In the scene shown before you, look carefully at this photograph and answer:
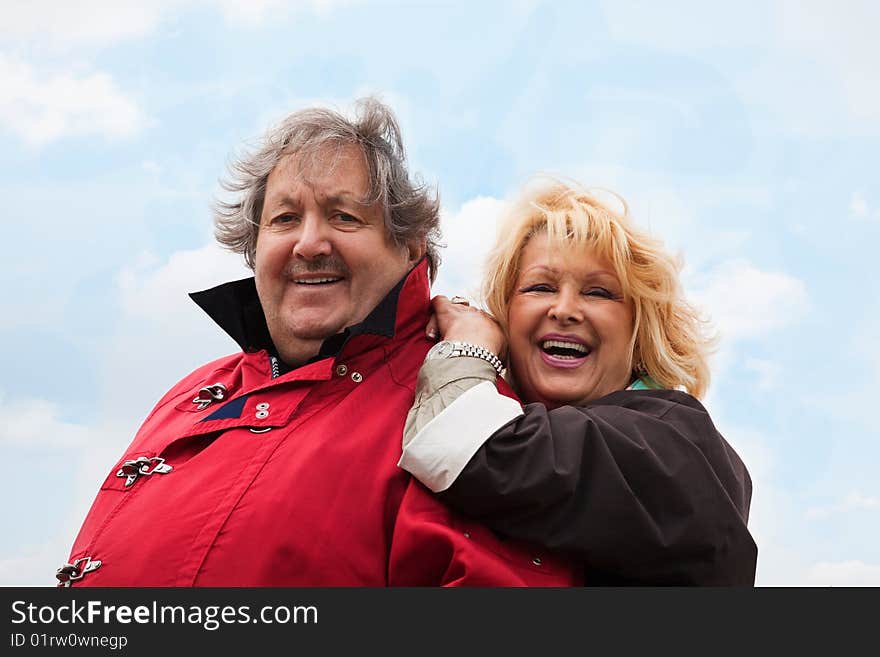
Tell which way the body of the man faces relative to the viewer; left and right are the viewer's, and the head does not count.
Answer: facing the viewer and to the left of the viewer

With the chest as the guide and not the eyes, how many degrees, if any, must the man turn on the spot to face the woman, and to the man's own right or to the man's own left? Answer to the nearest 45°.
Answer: approximately 135° to the man's own left
